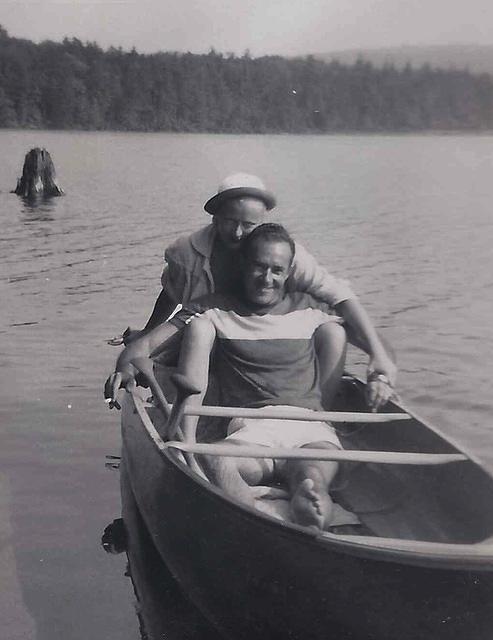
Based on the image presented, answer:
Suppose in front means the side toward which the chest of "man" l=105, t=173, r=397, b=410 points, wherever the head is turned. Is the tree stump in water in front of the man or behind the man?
behind

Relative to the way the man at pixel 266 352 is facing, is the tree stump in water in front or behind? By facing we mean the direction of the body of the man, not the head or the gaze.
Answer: behind

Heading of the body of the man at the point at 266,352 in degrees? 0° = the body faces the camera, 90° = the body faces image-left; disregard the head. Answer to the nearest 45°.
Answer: approximately 0°
